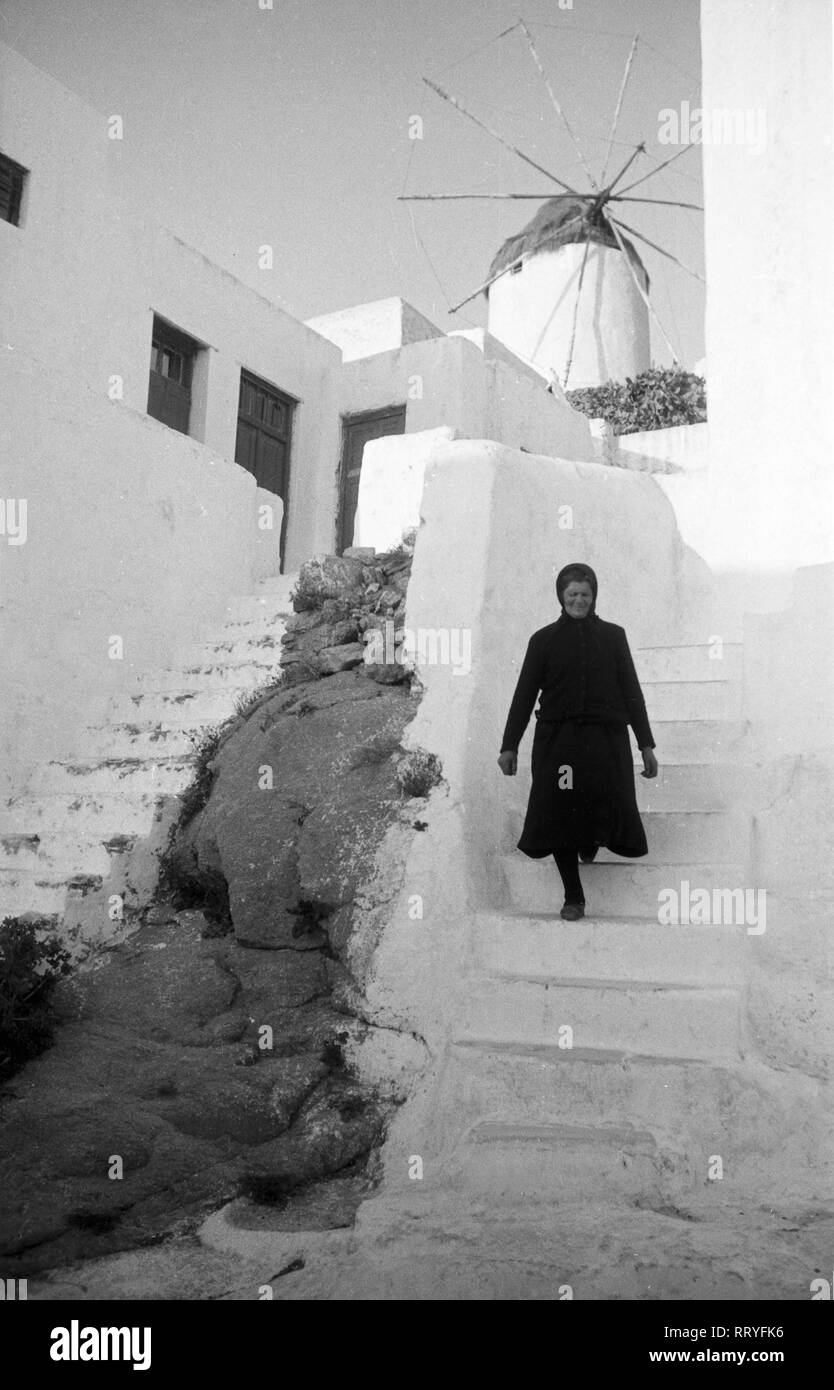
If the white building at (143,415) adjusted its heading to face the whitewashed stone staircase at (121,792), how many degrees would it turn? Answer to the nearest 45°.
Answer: approximately 45° to its right

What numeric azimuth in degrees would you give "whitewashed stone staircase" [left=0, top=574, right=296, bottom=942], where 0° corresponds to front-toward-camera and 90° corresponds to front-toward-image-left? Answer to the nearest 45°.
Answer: approximately 45°

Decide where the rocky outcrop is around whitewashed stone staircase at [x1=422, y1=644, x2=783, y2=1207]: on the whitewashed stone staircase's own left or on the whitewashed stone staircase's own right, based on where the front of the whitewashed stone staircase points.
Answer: on the whitewashed stone staircase's own right

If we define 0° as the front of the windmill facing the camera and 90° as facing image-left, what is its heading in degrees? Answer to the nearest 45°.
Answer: approximately 315°

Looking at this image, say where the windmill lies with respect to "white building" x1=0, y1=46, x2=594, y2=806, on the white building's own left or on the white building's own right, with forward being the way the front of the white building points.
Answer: on the white building's own left

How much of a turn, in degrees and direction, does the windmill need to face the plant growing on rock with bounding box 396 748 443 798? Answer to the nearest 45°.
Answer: approximately 45° to its right

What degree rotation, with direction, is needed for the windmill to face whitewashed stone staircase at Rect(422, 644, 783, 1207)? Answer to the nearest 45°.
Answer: approximately 45° to its right

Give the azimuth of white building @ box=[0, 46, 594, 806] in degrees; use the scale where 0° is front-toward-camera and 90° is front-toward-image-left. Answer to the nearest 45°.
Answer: approximately 315°

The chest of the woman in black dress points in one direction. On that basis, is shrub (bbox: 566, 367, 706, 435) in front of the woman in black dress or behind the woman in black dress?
behind

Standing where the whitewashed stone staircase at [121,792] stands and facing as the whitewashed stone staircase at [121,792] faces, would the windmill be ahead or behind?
behind

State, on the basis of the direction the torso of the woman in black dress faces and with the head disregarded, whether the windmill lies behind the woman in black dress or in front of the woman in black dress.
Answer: behind
